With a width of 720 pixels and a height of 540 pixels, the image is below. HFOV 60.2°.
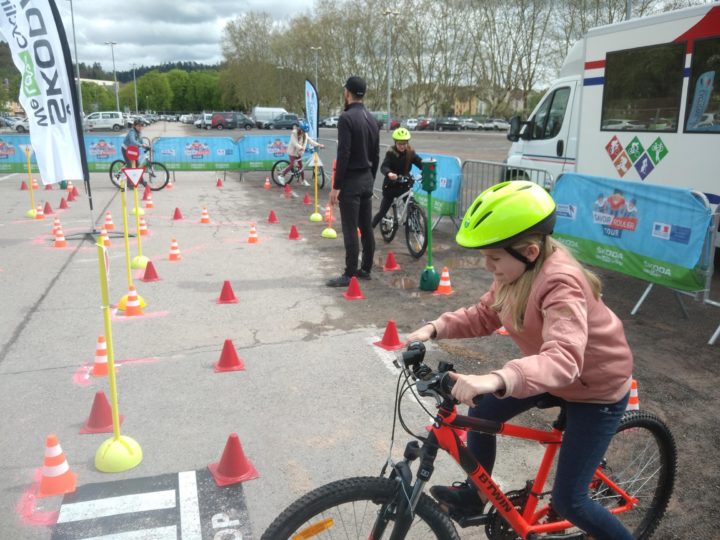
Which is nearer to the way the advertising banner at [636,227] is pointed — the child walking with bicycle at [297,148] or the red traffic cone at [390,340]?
the red traffic cone

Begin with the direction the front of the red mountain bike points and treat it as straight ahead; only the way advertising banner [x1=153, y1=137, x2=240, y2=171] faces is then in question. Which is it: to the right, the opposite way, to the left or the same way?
to the left

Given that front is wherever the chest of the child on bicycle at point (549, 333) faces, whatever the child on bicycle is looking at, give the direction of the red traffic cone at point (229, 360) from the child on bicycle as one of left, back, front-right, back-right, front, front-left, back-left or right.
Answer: right

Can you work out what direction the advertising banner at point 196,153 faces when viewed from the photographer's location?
facing the viewer

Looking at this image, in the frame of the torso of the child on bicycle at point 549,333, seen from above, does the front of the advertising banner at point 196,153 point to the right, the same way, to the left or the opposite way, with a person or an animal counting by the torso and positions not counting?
to the left

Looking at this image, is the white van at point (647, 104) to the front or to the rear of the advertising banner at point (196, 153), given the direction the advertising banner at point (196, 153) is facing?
to the front

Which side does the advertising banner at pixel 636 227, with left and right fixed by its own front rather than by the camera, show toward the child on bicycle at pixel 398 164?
right

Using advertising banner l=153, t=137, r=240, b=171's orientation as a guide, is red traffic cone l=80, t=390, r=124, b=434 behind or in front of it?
in front

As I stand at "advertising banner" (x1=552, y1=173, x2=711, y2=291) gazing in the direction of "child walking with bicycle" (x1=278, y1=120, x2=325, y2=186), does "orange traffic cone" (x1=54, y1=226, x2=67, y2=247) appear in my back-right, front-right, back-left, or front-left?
front-left

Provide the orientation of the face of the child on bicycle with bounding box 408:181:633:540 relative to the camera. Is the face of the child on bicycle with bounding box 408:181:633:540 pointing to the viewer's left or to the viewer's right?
to the viewer's left

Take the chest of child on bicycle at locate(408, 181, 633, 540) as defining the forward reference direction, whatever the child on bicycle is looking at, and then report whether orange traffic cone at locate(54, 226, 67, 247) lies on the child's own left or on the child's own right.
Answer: on the child's own right

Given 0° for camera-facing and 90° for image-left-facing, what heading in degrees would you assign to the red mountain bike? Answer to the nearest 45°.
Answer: approximately 45°

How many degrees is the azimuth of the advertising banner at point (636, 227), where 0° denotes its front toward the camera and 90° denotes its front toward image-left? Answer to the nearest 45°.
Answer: approximately 45°
